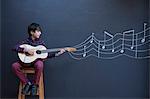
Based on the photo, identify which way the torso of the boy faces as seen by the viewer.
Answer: toward the camera
